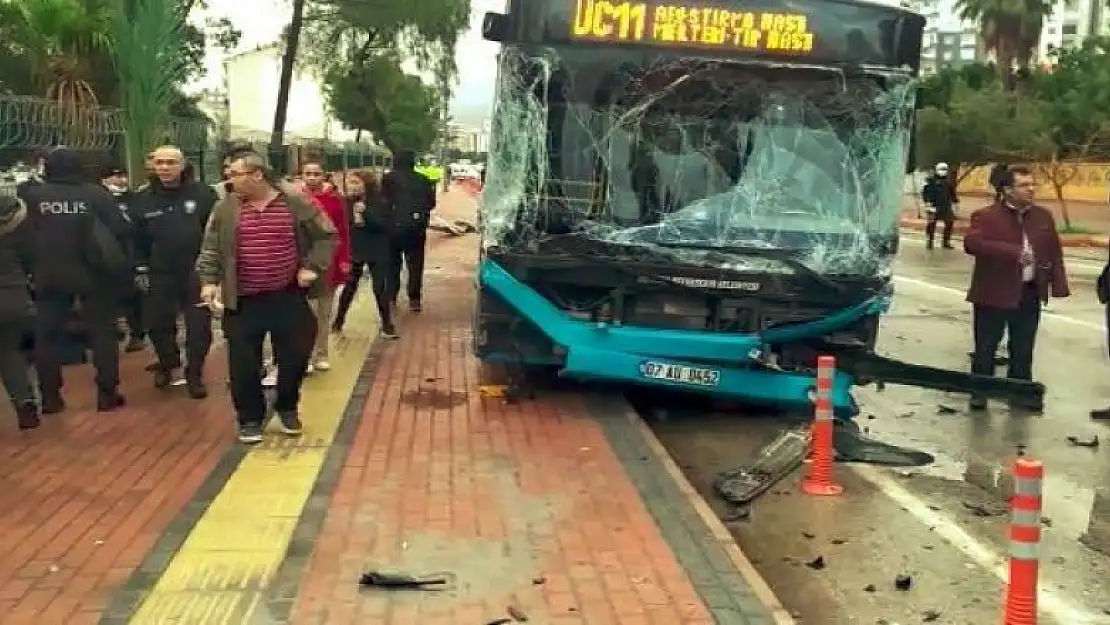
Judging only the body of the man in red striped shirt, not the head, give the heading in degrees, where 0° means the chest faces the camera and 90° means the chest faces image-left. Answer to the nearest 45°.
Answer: approximately 0°

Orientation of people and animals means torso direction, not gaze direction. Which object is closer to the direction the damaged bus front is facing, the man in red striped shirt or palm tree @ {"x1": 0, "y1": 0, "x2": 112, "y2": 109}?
the man in red striped shirt

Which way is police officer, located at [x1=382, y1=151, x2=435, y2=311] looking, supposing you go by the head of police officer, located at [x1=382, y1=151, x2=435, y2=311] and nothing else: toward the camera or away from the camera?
away from the camera

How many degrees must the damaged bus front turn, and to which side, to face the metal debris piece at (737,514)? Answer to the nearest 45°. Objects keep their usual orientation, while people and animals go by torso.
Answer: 0° — it already faces it

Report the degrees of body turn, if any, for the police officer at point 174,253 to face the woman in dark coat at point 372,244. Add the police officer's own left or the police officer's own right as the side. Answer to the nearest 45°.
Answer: approximately 135° to the police officer's own left

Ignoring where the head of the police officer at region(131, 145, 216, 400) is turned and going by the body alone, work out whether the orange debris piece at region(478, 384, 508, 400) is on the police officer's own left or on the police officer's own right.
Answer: on the police officer's own left

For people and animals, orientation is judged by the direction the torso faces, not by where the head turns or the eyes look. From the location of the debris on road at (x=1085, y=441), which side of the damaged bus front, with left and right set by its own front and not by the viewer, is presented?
left

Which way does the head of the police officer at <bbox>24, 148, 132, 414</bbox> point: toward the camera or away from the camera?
away from the camera

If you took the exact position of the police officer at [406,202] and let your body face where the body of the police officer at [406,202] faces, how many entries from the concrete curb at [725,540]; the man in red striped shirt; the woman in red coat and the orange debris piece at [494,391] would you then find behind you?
4

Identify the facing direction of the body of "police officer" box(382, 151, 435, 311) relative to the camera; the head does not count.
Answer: away from the camera

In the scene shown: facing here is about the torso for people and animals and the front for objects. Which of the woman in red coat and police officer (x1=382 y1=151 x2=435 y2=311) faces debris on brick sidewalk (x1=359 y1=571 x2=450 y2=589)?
the woman in red coat
